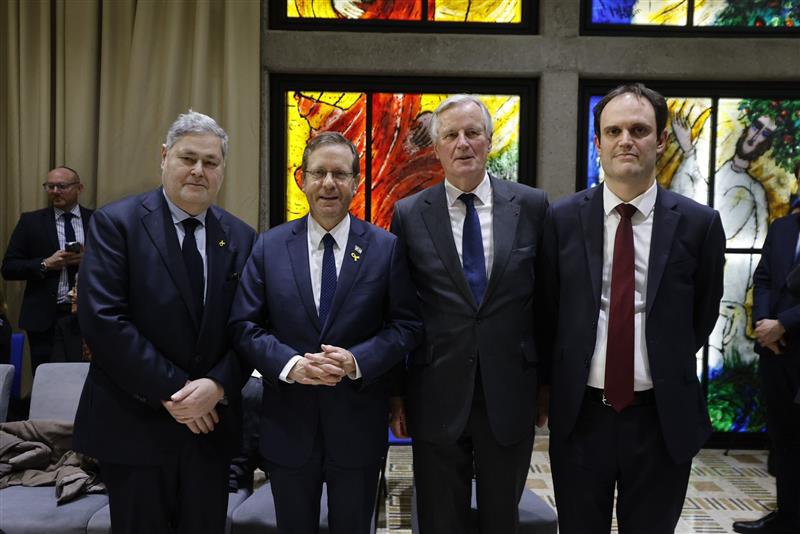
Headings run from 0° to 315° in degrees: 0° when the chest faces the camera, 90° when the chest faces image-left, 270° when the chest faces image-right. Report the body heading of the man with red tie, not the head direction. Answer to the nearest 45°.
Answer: approximately 0°

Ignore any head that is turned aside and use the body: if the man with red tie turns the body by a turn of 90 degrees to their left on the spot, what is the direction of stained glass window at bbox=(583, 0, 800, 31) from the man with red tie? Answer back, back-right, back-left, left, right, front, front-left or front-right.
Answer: left

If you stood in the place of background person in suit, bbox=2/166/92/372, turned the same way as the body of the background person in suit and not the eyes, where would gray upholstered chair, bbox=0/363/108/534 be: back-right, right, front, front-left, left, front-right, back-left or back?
front-right

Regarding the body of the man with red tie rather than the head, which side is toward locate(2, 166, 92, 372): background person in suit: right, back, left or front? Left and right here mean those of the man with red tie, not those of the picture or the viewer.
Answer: right

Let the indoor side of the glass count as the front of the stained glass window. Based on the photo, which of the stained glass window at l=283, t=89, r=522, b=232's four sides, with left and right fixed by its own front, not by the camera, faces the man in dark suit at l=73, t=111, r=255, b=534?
front

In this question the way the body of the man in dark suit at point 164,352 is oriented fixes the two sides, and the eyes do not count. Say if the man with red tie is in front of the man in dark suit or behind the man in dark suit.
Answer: in front
